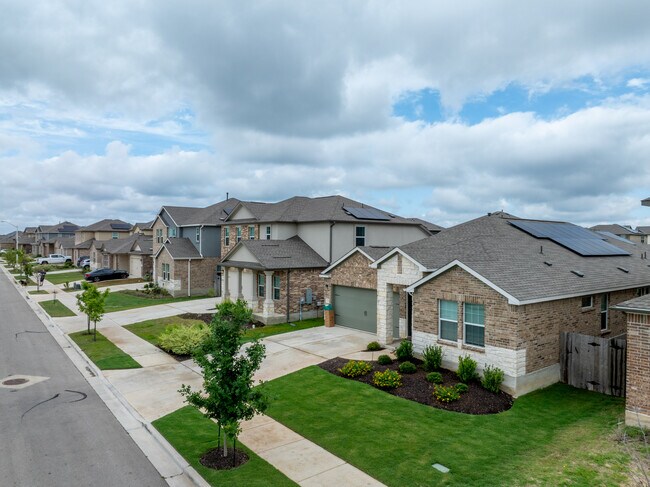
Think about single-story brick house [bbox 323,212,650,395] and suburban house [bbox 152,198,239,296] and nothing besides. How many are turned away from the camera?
0

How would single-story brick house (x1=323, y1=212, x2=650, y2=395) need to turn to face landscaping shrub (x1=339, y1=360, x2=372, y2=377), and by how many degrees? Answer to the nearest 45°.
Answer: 0° — it already faces it

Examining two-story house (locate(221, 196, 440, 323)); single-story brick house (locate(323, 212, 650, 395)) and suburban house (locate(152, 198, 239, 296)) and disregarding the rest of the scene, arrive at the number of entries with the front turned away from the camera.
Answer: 0

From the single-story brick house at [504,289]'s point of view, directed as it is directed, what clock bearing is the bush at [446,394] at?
The bush is roughly at 11 o'clock from the single-story brick house.

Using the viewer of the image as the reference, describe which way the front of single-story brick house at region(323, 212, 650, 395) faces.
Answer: facing the viewer and to the left of the viewer

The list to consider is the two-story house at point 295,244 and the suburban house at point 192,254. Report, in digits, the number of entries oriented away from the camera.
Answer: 0

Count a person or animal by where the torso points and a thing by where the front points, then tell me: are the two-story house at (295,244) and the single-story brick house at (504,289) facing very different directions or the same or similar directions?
same or similar directions

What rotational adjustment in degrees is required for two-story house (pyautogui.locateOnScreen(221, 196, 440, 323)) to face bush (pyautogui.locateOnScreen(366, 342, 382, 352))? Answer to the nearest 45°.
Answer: approximately 45° to its left

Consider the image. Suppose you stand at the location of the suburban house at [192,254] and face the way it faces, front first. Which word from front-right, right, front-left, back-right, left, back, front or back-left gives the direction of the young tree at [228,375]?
front-left

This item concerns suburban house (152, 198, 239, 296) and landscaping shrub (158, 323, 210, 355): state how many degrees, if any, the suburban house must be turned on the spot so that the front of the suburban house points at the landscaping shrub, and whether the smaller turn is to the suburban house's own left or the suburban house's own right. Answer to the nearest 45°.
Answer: approximately 45° to the suburban house's own left

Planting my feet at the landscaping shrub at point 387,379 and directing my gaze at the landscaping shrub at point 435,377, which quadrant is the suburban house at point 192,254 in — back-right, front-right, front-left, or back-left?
back-left

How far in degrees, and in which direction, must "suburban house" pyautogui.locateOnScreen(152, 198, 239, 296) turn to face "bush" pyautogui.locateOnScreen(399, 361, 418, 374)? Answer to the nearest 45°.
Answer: approximately 45° to its left

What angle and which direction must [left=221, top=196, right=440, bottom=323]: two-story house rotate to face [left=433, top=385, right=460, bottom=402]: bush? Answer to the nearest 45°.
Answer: approximately 45° to its left

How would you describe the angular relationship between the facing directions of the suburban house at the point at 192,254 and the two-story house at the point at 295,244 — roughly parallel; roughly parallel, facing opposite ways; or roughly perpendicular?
roughly parallel
